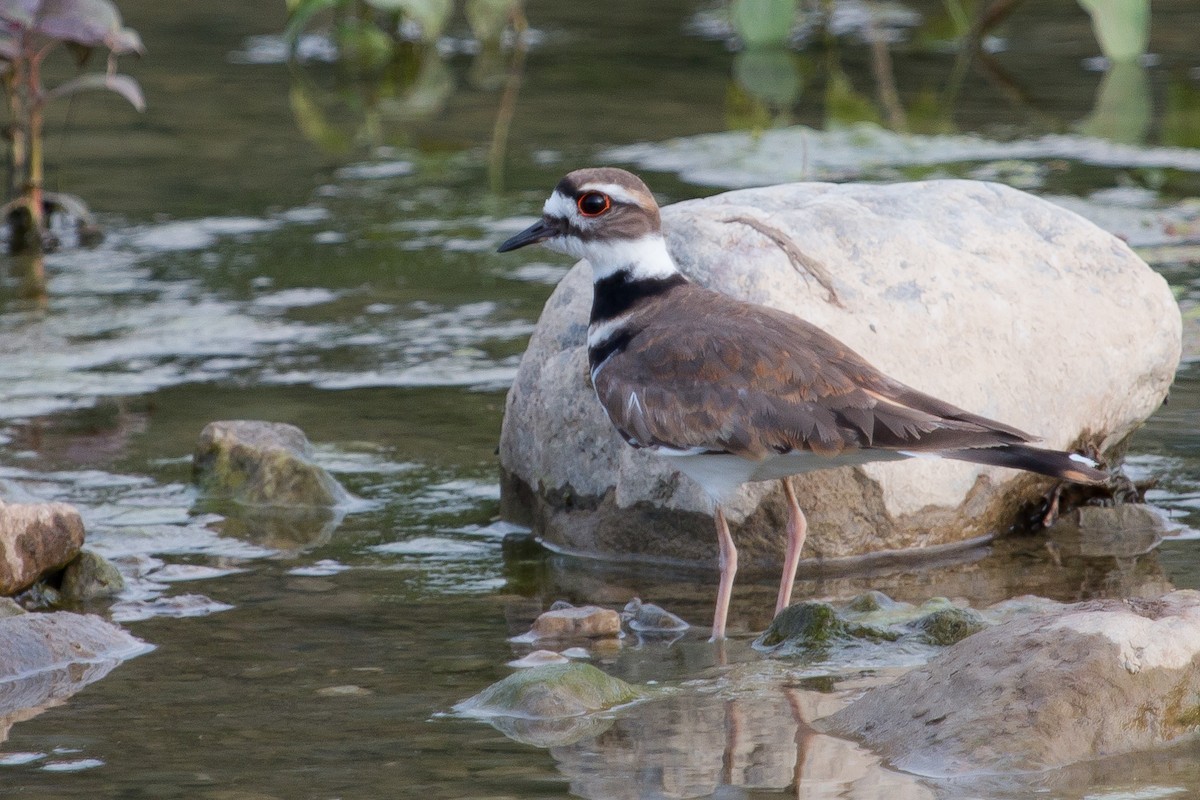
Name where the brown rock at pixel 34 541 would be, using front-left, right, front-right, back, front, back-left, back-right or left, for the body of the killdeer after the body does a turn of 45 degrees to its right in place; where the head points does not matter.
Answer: front-left

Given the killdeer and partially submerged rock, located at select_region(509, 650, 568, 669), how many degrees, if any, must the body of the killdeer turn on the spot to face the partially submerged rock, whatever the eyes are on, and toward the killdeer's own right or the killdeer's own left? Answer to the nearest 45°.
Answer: approximately 45° to the killdeer's own left

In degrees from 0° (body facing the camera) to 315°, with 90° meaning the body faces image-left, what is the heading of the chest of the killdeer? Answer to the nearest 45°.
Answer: approximately 90°

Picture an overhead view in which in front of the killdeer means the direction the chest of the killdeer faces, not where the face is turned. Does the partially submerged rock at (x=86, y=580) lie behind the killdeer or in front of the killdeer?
in front

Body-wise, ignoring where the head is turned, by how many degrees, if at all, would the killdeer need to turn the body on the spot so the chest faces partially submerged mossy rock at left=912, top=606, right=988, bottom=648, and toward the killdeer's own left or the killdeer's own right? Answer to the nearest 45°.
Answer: approximately 135° to the killdeer's own left

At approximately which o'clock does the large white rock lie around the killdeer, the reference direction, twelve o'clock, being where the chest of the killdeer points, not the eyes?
The large white rock is roughly at 4 o'clock from the killdeer.

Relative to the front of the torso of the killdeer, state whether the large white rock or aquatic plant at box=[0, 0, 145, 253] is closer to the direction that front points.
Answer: the aquatic plant

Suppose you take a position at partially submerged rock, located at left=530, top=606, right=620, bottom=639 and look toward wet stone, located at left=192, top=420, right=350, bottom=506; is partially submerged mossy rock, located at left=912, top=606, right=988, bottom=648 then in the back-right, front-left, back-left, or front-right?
back-right

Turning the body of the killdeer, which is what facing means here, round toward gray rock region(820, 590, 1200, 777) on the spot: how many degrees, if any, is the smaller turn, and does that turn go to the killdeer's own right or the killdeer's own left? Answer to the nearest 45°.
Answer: approximately 135° to the killdeer's own left
